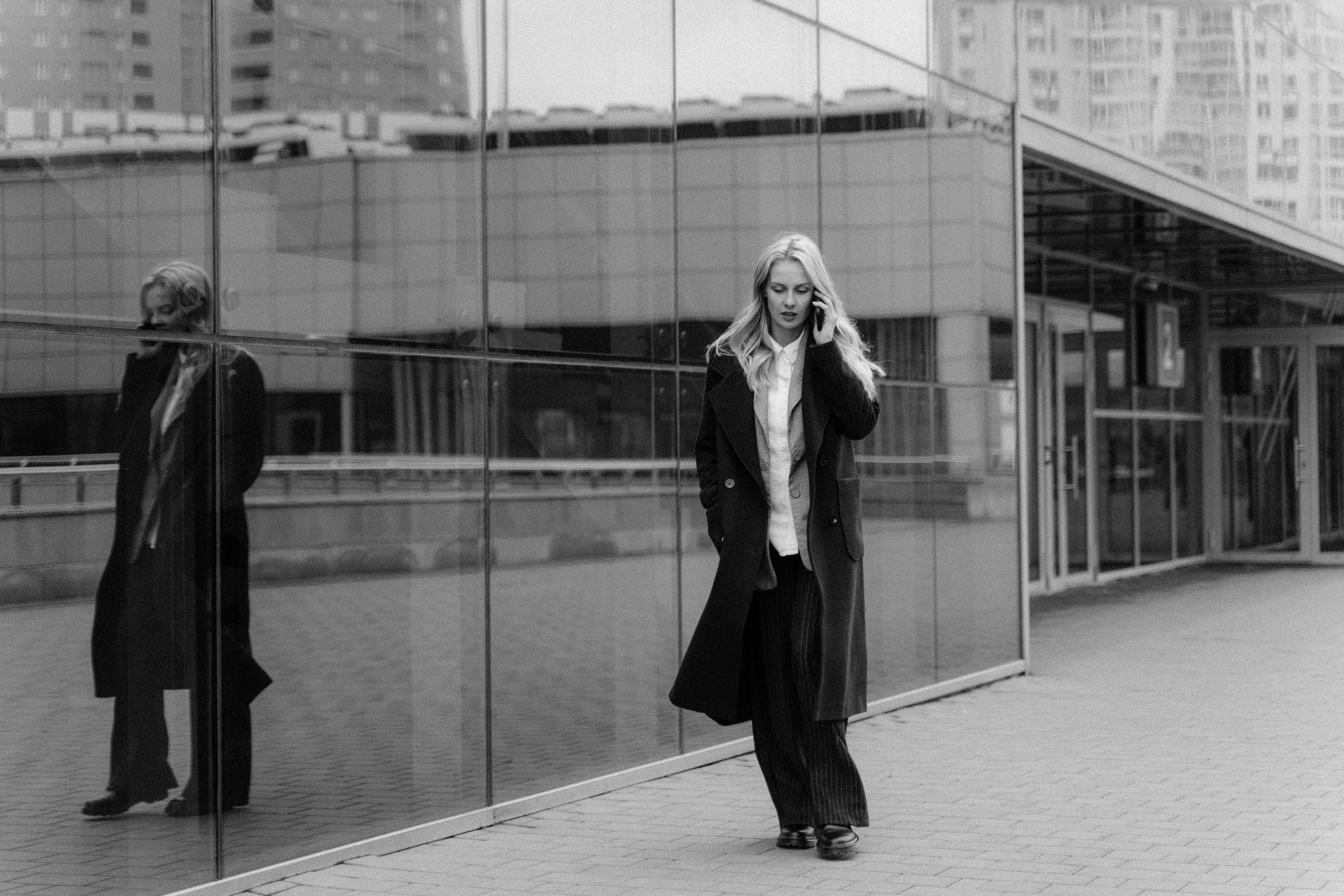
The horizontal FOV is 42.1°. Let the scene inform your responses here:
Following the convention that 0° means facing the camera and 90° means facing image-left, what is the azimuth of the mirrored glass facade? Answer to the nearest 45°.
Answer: approximately 315°

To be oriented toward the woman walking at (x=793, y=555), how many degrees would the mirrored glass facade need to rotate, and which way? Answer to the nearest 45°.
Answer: approximately 45° to its left

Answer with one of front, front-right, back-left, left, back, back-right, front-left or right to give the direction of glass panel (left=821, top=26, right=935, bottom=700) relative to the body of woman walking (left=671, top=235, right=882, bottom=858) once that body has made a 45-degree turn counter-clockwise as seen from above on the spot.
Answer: back-left

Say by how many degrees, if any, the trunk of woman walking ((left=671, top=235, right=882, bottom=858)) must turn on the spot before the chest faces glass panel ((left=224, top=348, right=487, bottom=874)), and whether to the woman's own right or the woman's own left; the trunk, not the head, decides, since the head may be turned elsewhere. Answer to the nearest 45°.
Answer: approximately 90° to the woman's own right
